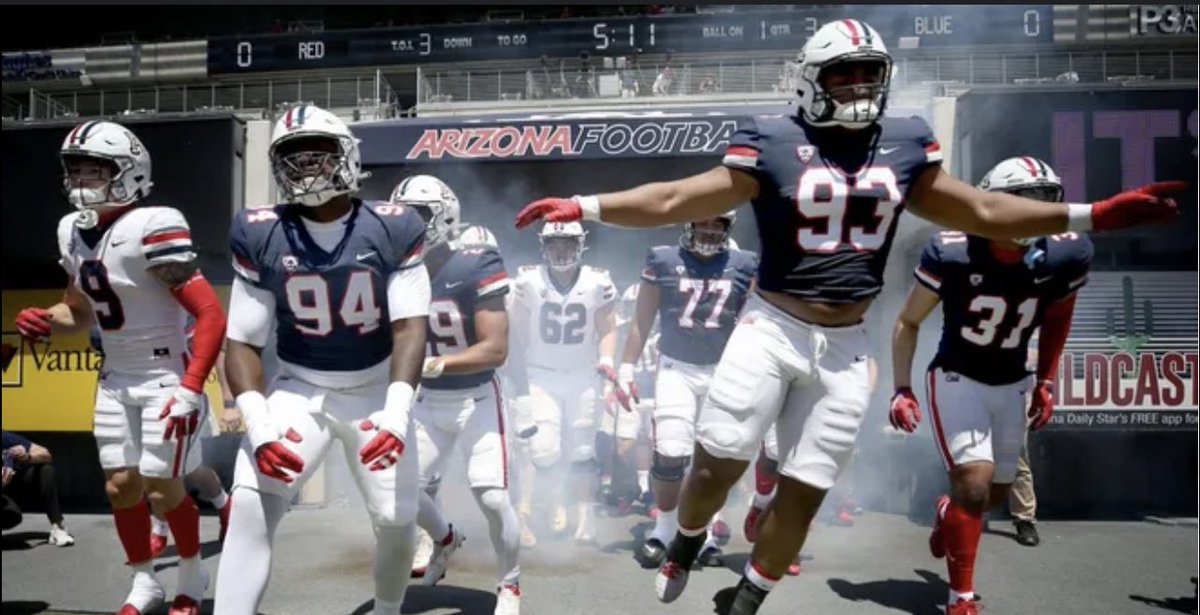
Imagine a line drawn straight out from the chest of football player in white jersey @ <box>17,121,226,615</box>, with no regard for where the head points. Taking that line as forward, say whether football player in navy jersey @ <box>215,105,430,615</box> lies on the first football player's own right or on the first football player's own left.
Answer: on the first football player's own left

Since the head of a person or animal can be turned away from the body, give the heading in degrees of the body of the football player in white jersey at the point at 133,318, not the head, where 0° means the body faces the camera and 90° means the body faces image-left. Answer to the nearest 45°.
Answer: approximately 45°

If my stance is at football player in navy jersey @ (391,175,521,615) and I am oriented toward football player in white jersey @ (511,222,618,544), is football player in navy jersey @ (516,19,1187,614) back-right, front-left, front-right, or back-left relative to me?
back-right

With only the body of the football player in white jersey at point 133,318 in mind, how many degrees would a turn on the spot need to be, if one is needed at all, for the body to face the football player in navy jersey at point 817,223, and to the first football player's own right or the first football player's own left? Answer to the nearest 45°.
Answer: approximately 90° to the first football player's own left
